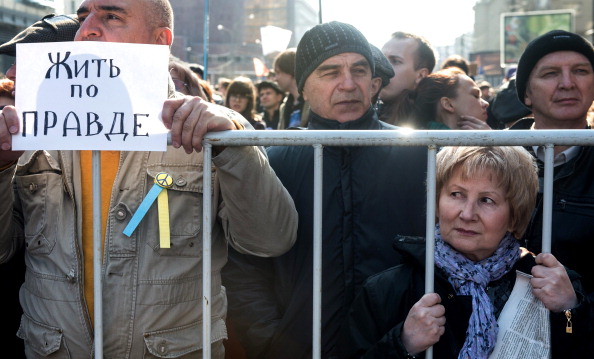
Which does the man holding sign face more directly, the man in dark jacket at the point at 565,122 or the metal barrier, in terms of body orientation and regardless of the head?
the metal barrier

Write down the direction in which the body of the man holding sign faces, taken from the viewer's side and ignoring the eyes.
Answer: toward the camera

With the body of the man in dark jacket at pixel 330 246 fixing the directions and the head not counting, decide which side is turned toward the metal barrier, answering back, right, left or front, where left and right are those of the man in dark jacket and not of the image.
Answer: front

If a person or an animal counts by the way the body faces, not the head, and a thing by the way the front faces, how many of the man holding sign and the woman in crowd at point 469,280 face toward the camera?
2

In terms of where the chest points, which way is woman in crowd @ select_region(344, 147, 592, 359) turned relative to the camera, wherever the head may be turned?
toward the camera

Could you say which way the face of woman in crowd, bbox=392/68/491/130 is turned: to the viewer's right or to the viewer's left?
to the viewer's right

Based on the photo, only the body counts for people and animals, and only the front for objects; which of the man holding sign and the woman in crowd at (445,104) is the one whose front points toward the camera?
the man holding sign

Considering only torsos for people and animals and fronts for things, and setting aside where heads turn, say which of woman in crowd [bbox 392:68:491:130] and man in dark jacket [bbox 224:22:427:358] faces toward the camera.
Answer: the man in dark jacket
